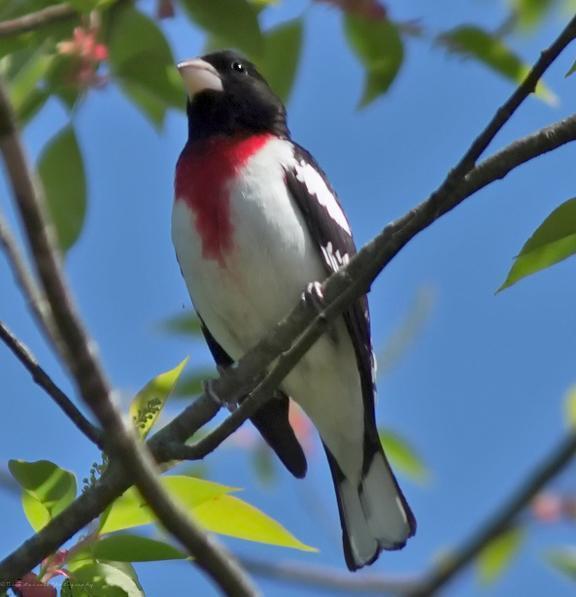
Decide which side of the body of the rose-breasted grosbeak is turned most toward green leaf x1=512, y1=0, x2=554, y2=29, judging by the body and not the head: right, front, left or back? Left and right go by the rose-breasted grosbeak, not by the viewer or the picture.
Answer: left

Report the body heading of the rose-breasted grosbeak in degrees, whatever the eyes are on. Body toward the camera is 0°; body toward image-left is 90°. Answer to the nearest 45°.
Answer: approximately 45°
